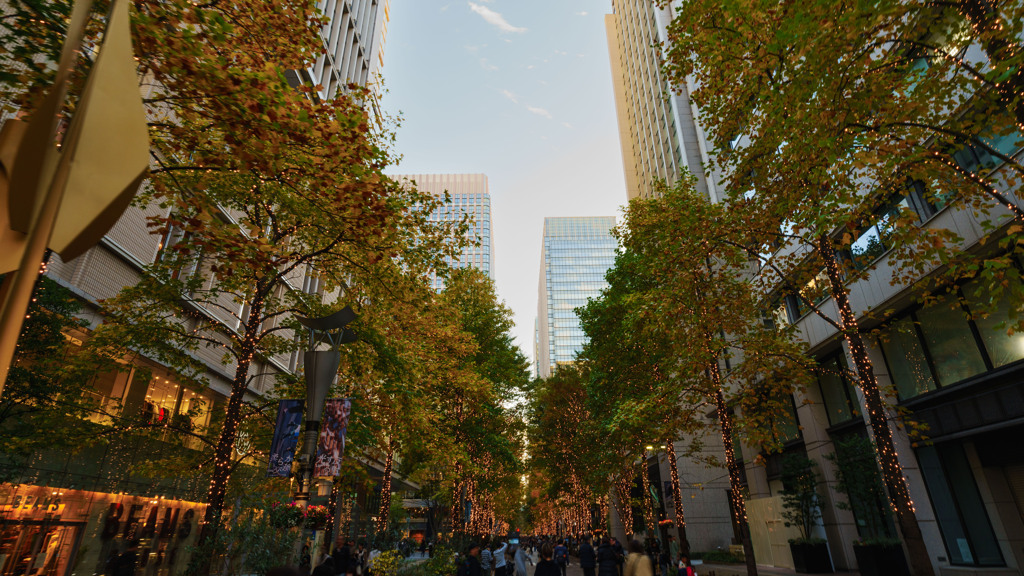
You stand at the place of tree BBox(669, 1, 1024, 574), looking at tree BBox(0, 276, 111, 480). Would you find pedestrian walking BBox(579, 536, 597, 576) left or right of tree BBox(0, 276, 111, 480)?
right

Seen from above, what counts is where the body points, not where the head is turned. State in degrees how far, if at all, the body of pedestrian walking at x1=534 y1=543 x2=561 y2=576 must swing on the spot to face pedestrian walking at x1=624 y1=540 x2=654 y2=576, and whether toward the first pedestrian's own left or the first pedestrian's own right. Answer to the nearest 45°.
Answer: approximately 135° to the first pedestrian's own right

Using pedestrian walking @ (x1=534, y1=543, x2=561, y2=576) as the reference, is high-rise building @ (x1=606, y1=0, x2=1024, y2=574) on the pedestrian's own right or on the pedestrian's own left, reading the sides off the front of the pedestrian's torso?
on the pedestrian's own right

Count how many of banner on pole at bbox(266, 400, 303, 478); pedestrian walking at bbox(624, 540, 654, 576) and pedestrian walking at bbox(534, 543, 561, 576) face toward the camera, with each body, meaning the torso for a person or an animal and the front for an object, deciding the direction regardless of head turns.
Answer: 1

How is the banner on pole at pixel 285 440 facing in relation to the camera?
toward the camera

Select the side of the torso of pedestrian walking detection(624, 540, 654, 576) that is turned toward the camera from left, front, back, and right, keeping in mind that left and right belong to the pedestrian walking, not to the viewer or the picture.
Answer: back

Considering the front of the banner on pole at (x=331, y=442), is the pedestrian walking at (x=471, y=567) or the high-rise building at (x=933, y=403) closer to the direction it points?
the high-rise building

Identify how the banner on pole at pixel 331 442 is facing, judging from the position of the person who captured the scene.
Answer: facing the viewer

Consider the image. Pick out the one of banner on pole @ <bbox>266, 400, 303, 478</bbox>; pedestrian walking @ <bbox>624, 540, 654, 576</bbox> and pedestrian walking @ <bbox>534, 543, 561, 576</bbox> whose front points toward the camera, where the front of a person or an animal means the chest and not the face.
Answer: the banner on pole

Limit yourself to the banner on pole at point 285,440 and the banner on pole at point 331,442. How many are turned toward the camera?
2

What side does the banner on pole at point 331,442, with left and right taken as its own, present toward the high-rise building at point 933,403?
left

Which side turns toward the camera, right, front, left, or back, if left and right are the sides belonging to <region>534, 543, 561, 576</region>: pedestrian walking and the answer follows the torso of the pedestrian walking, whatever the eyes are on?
back

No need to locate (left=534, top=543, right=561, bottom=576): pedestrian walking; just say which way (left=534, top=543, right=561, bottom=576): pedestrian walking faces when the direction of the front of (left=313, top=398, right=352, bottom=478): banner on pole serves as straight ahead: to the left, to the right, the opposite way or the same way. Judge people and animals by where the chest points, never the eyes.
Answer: the opposite way

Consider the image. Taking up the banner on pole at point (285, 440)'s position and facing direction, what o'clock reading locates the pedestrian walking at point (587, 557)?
The pedestrian walking is roughly at 8 o'clock from the banner on pole.
